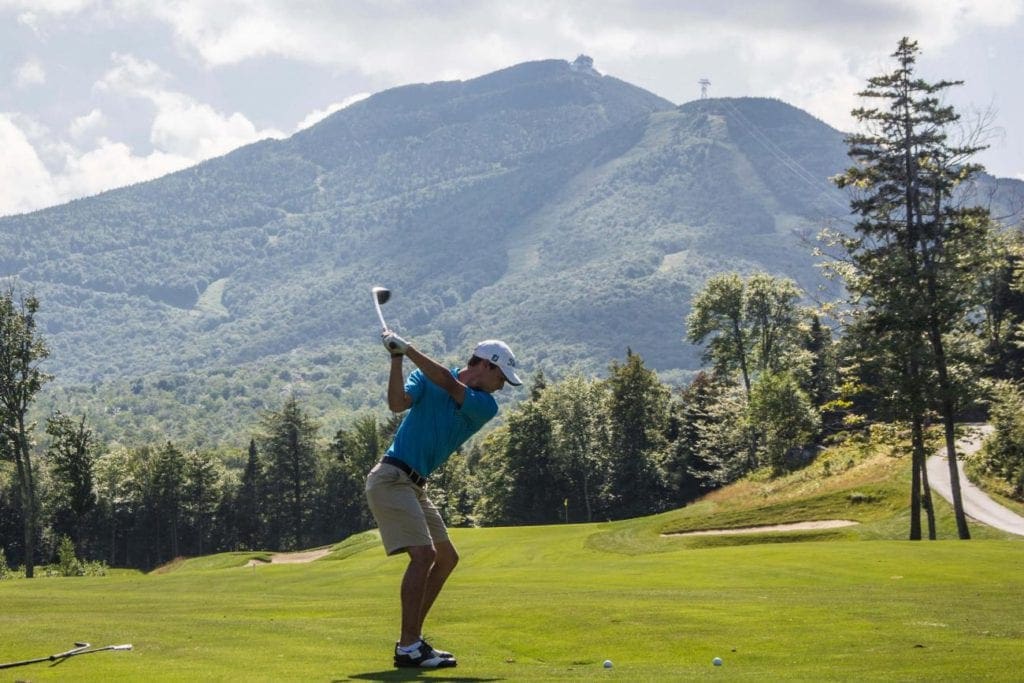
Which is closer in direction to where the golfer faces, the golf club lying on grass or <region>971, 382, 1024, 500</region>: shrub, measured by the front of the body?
the shrub

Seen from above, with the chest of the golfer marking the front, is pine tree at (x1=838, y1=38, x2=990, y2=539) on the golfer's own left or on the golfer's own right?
on the golfer's own left

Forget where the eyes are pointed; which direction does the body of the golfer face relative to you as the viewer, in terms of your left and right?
facing to the right of the viewer

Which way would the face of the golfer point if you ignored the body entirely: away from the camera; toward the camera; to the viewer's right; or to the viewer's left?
to the viewer's right

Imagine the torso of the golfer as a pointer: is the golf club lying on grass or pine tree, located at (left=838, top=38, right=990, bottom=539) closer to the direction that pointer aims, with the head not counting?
the pine tree

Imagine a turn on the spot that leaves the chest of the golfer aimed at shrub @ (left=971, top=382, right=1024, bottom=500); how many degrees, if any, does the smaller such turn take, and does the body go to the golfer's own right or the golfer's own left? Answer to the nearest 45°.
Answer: approximately 45° to the golfer's own left

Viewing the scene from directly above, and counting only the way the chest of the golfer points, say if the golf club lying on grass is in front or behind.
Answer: behind
